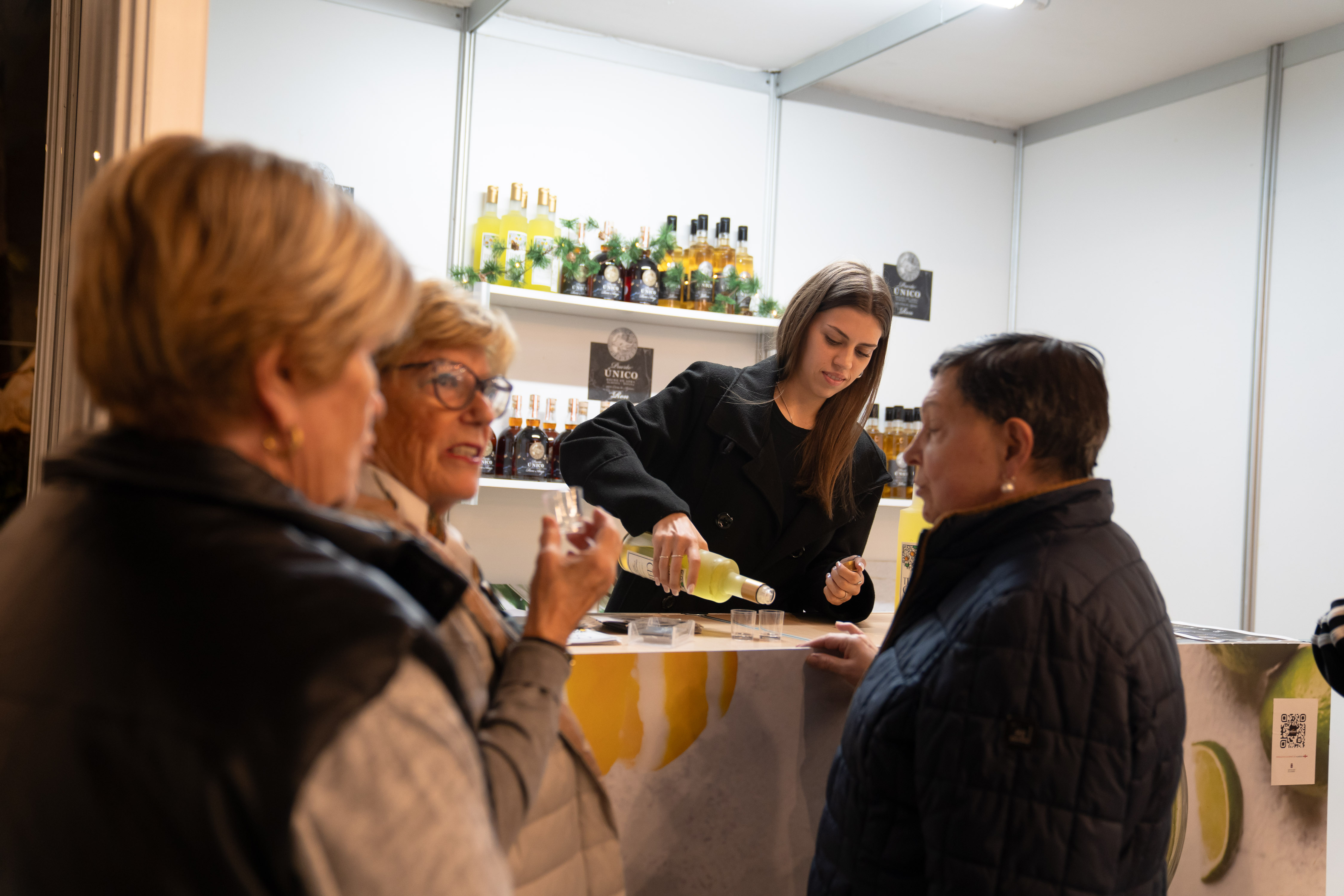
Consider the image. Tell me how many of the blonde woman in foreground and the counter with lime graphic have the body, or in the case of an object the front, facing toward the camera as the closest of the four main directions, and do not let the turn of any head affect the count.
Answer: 1

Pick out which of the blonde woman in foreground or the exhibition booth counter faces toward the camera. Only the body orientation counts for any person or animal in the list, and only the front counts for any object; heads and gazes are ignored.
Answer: the exhibition booth counter

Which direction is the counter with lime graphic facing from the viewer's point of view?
toward the camera

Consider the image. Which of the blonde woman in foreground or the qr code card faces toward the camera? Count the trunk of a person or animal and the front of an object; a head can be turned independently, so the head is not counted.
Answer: the qr code card

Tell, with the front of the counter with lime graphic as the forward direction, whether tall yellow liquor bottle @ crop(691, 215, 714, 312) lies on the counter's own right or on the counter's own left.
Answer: on the counter's own right

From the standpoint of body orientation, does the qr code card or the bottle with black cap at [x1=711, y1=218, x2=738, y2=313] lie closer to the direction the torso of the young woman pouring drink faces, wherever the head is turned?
the qr code card

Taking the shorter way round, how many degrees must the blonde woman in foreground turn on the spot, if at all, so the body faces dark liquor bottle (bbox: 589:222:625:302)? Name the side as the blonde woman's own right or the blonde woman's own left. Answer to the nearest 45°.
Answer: approximately 45° to the blonde woman's own left

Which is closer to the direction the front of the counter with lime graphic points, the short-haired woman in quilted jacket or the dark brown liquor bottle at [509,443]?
the short-haired woman in quilted jacket

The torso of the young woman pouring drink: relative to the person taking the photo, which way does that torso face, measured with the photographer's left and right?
facing the viewer

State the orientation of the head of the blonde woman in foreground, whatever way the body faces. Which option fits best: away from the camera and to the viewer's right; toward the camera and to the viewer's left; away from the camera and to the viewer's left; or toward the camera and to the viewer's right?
away from the camera and to the viewer's right

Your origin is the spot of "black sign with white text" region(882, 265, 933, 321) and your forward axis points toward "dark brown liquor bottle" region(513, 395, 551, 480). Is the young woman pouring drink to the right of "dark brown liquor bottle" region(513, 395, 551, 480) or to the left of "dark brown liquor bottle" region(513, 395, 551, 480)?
left

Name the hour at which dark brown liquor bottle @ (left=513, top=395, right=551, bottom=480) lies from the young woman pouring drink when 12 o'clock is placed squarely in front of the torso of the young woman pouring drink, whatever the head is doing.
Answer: The dark brown liquor bottle is roughly at 5 o'clock from the young woman pouring drink.

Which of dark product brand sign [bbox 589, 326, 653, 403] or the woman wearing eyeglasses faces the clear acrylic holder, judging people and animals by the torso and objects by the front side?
the dark product brand sign

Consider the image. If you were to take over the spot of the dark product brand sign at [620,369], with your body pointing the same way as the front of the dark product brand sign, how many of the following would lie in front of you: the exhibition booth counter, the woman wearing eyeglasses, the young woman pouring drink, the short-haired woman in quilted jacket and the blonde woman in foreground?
5

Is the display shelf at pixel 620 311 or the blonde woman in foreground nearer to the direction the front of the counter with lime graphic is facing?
the blonde woman in foreground
